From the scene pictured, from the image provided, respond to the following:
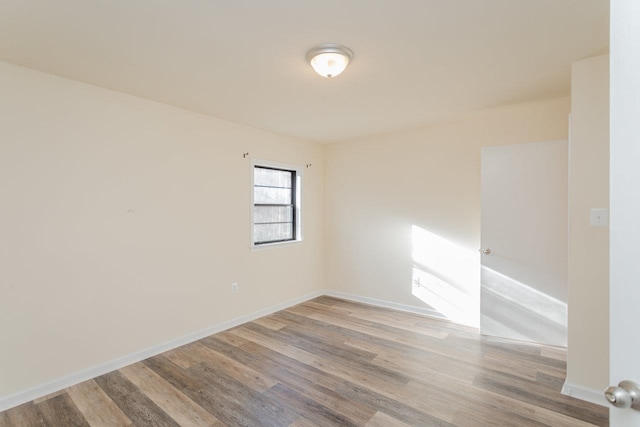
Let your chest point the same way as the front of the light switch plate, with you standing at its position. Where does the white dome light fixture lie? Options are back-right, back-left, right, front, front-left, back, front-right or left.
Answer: front-right

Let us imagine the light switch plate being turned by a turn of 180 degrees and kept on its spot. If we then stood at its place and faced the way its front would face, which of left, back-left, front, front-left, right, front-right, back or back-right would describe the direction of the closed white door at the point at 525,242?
front-left

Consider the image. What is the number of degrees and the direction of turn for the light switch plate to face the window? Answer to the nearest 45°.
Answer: approximately 90° to its right

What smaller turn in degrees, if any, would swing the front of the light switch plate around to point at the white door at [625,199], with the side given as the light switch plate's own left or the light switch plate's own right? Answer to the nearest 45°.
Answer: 0° — it already faces it
